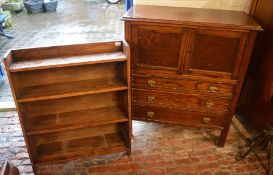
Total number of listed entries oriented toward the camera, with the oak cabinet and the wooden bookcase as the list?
2

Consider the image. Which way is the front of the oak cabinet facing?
toward the camera

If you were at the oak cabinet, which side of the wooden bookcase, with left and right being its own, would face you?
left

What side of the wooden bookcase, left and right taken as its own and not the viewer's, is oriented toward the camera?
front

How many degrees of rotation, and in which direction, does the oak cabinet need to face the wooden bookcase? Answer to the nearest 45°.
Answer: approximately 45° to its right
